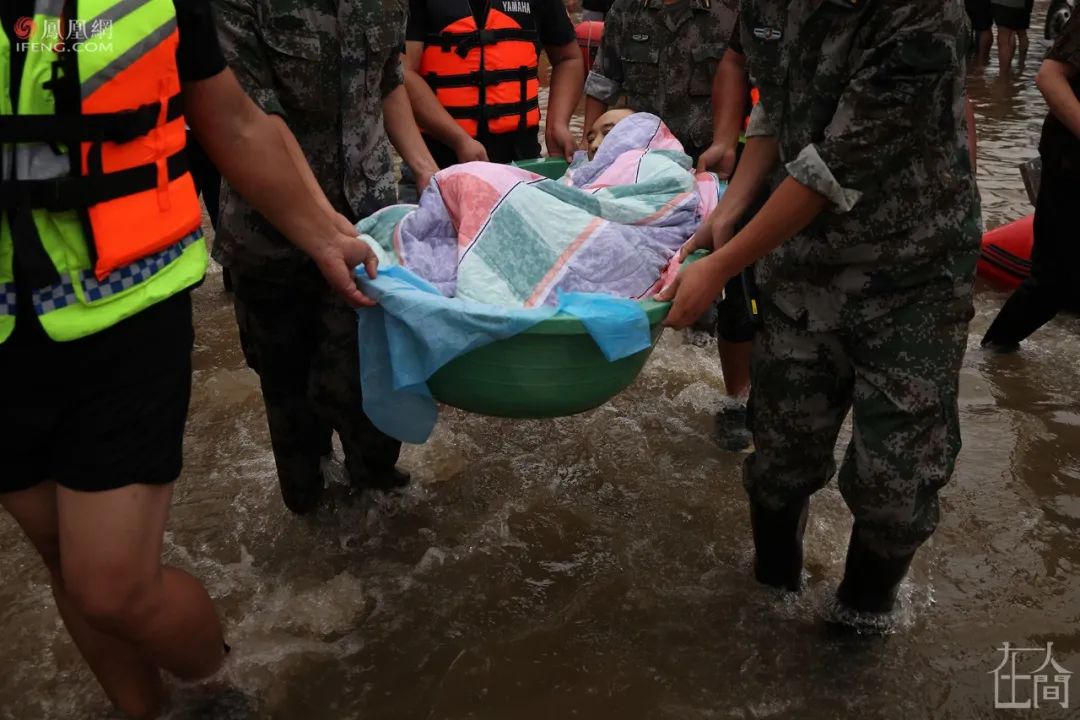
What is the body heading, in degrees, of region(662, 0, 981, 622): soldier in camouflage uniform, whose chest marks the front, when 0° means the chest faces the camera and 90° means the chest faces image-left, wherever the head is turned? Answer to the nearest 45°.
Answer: approximately 45°

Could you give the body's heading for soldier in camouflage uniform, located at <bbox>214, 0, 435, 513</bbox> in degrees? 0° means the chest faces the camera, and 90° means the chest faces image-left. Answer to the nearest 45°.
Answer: approximately 315°

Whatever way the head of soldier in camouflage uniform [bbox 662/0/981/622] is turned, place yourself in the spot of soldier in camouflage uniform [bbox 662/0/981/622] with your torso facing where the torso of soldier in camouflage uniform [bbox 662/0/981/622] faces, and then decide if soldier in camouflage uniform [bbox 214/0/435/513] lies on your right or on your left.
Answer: on your right

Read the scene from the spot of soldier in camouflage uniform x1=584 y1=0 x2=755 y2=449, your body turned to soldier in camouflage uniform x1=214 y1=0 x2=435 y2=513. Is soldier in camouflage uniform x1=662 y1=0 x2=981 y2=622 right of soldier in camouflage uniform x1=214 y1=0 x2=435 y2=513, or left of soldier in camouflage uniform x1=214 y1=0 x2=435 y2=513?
left

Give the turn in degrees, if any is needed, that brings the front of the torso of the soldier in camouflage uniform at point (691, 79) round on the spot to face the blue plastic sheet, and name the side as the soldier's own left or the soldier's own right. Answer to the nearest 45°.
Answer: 0° — they already face it
